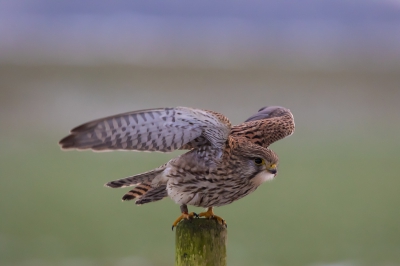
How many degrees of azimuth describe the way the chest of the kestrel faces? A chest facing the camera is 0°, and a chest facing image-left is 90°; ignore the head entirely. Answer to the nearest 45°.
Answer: approximately 315°
